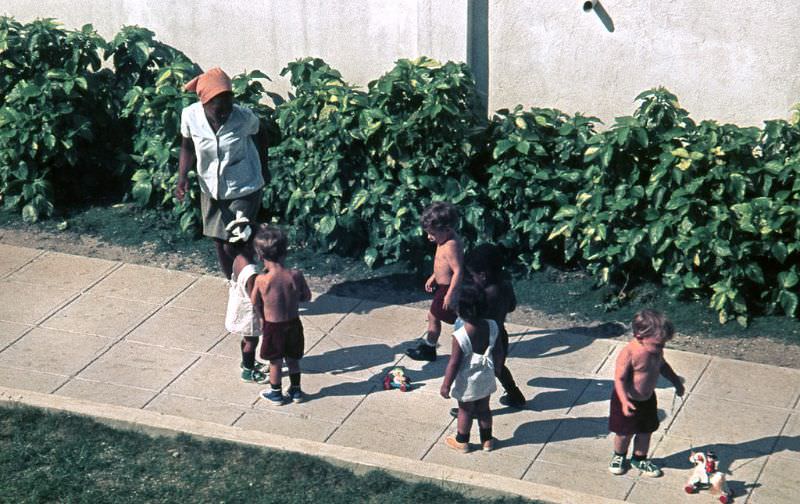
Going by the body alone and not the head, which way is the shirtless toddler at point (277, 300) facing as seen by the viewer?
away from the camera

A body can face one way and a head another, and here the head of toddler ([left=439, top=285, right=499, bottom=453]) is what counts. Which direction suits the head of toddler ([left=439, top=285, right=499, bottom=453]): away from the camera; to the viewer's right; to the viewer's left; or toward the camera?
away from the camera

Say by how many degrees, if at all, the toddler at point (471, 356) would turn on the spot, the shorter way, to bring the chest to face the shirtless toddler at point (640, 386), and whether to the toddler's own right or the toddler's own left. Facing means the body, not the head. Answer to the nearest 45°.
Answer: approximately 135° to the toddler's own right

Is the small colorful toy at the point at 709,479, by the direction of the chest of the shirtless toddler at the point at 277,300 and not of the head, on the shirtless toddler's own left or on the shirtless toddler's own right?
on the shirtless toddler's own right

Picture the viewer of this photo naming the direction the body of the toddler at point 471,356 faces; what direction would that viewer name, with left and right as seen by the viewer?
facing away from the viewer and to the left of the viewer

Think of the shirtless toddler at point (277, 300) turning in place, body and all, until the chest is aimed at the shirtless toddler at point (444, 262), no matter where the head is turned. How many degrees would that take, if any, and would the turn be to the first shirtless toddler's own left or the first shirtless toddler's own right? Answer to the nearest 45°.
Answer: approximately 90° to the first shirtless toddler's own right
